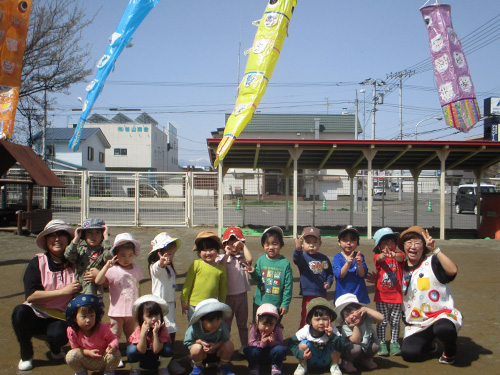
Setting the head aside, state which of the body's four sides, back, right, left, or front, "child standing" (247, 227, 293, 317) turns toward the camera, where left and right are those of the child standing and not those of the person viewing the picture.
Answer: front

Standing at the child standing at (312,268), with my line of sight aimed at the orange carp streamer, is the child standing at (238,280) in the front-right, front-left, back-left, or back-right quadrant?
front-left

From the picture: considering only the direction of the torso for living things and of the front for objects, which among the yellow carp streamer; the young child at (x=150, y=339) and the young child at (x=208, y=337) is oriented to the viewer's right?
the yellow carp streamer

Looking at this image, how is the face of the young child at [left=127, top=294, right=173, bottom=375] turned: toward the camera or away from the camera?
toward the camera

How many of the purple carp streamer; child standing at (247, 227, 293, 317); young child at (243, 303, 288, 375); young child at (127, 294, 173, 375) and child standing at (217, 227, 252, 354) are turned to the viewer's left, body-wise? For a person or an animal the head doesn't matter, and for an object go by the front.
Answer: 1

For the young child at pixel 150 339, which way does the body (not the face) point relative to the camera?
toward the camera

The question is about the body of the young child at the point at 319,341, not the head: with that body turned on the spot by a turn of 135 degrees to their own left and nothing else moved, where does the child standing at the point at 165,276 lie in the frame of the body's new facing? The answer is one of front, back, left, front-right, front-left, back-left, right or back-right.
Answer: back-left

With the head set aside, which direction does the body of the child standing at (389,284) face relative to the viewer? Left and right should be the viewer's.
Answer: facing the viewer

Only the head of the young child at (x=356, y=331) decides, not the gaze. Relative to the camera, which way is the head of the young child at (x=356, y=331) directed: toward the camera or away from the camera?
toward the camera

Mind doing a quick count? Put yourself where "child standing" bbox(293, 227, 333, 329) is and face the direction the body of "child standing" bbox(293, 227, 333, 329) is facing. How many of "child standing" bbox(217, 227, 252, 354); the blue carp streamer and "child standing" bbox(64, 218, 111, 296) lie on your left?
0

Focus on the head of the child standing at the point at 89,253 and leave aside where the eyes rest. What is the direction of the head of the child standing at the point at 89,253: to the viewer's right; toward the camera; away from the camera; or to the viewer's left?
toward the camera

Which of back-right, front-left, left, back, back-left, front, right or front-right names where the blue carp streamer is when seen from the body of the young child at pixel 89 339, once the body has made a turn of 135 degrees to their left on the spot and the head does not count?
front-left

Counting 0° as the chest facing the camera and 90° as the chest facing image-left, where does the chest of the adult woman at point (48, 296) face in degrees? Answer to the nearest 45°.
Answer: approximately 315°

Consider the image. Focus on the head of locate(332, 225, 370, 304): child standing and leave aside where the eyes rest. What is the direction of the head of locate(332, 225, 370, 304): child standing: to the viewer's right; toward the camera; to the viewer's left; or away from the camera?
toward the camera

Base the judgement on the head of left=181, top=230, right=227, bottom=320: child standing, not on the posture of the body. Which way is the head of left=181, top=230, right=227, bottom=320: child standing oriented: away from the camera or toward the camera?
toward the camera

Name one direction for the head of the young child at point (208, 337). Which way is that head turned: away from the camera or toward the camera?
toward the camera

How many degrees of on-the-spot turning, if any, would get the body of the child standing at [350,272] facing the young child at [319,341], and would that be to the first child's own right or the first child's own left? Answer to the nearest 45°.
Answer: approximately 45° to the first child's own right

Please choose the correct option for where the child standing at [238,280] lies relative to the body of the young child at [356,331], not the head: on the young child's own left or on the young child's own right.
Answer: on the young child's own right

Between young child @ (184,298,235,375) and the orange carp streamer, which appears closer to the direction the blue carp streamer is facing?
the young child

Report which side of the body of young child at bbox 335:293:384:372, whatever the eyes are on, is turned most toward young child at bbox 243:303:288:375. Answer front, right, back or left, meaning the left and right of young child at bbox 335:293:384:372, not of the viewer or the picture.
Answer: right
